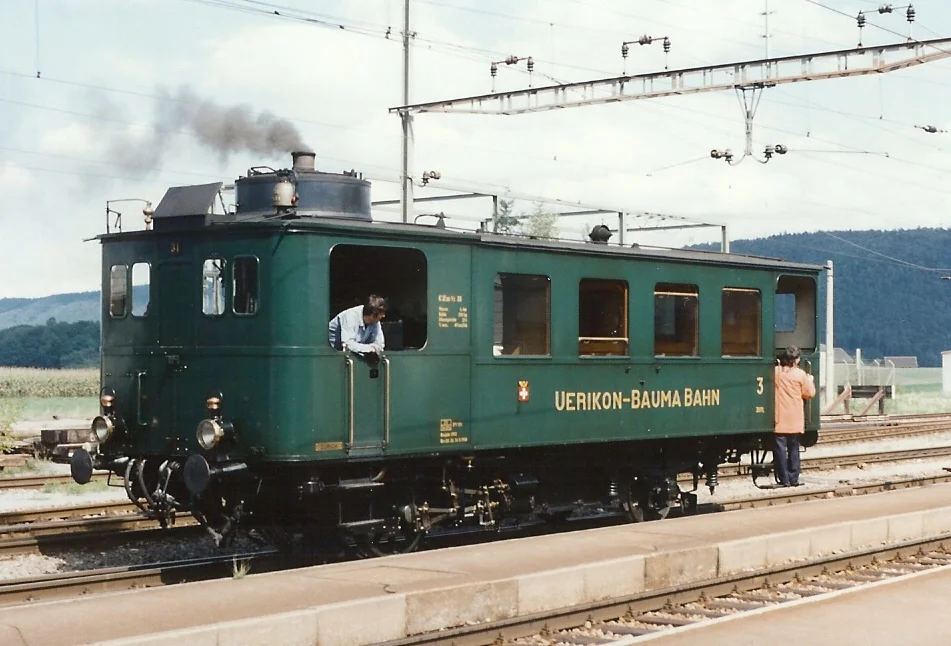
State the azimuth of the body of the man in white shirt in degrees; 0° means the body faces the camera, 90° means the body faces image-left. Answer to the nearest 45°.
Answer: approximately 315°

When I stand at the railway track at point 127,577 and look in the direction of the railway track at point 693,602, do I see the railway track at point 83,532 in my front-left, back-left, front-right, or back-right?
back-left

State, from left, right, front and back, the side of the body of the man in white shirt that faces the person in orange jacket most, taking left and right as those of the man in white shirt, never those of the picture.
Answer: left

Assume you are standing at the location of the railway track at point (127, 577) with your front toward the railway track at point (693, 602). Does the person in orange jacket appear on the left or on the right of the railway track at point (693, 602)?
left
